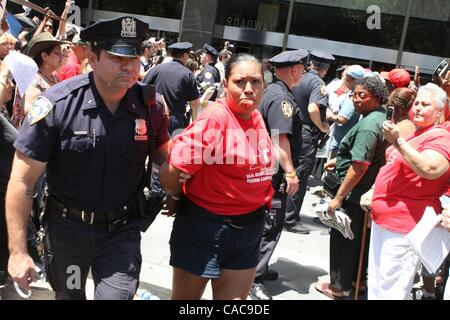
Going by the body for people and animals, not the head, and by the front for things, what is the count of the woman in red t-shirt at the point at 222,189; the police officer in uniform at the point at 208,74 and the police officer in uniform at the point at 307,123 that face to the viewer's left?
1

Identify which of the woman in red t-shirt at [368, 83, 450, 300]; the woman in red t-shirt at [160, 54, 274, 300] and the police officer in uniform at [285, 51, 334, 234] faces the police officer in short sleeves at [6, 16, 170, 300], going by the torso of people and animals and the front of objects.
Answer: the woman in red t-shirt at [368, 83, 450, 300]

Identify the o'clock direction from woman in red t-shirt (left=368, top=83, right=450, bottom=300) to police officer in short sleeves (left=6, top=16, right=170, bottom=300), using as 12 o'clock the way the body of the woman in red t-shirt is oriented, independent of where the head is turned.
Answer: The police officer in short sleeves is roughly at 12 o'clock from the woman in red t-shirt.

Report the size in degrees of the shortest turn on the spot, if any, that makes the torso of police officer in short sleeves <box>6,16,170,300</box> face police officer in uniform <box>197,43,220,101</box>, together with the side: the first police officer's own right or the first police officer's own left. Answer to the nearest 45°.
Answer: approximately 135° to the first police officer's own left

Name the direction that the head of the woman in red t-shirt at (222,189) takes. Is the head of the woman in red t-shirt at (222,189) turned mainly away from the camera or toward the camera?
toward the camera

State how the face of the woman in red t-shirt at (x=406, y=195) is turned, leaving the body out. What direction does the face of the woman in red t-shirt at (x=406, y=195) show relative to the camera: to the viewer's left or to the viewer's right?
to the viewer's left

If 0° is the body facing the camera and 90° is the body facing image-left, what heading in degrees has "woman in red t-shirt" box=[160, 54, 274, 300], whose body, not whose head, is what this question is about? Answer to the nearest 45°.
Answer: approximately 315°

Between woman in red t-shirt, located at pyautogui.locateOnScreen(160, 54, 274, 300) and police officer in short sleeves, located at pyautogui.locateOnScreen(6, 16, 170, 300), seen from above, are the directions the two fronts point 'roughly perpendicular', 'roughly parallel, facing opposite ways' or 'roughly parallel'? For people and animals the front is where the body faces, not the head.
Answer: roughly parallel

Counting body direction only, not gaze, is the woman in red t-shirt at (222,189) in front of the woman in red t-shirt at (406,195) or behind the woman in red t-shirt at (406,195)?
in front

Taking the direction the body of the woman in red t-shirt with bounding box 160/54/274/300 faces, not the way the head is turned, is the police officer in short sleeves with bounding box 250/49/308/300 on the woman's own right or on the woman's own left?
on the woman's own left

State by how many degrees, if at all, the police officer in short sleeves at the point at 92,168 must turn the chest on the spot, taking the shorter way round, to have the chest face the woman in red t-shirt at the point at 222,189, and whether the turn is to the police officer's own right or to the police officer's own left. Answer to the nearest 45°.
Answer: approximately 45° to the police officer's own left
